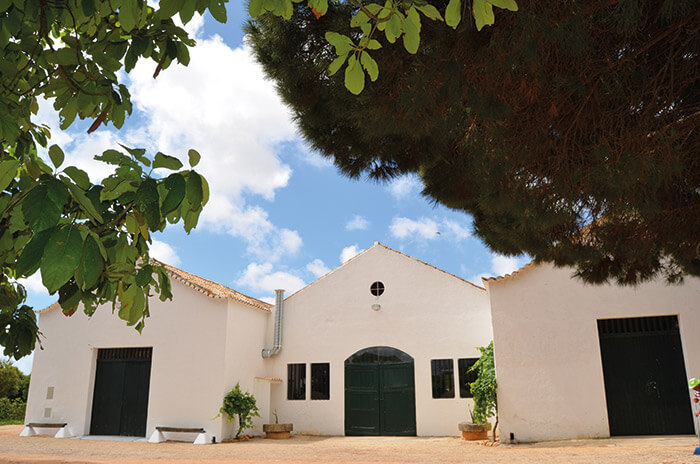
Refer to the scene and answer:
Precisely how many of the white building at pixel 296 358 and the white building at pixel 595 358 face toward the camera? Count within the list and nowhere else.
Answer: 2

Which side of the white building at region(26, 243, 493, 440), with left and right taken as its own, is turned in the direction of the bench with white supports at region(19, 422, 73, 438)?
right

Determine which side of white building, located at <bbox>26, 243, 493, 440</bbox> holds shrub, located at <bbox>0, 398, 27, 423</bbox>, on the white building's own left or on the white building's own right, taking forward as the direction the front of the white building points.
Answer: on the white building's own right

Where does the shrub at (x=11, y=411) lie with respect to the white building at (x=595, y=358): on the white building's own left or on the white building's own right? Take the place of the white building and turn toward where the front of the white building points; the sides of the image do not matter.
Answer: on the white building's own right

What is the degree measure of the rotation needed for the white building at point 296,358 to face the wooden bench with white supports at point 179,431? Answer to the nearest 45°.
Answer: approximately 90° to its right

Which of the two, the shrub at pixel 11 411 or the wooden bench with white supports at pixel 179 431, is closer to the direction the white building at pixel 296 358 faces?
the wooden bench with white supports

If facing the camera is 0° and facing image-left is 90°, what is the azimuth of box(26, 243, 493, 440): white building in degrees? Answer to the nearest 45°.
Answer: approximately 0°

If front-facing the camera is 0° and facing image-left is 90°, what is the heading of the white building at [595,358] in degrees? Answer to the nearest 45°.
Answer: approximately 0°
